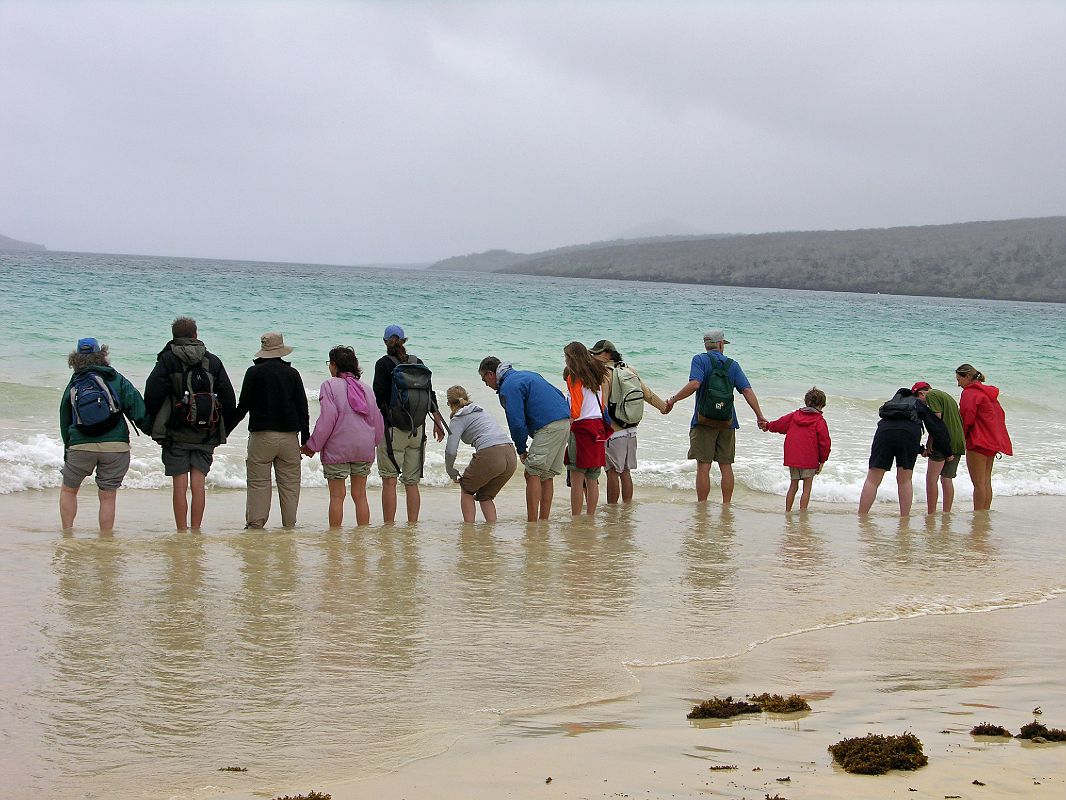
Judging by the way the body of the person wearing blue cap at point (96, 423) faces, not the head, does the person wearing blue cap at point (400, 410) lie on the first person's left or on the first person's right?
on the first person's right

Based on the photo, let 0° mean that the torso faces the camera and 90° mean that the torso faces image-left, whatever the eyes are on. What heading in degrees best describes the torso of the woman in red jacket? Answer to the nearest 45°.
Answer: approximately 135°

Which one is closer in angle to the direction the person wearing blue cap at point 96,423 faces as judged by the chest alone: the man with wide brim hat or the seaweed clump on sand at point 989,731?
the man with wide brim hat

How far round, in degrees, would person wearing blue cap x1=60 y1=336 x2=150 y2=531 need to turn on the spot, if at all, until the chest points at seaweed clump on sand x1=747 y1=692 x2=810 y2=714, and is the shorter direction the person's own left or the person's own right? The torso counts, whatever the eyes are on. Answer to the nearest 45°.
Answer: approximately 135° to the person's own right

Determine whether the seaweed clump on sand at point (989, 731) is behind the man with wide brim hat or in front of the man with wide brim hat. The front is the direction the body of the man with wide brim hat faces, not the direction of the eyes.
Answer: behind

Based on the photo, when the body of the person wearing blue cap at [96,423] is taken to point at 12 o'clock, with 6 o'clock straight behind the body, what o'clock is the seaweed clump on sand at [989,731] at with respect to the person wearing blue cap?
The seaweed clump on sand is roughly at 5 o'clock from the person wearing blue cap.

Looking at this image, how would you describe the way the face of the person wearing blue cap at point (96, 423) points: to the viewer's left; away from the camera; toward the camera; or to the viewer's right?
away from the camera

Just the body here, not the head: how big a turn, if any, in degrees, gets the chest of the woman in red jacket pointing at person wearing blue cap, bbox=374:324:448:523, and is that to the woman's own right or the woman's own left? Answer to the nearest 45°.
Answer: approximately 90° to the woman's own left

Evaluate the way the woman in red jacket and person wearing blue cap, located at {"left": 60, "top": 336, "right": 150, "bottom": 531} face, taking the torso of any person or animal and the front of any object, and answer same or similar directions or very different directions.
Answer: same or similar directions

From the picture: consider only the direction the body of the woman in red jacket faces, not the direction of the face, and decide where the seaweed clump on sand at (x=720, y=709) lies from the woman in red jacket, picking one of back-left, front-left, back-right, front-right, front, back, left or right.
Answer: back-left

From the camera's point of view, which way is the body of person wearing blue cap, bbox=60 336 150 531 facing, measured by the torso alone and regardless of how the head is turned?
away from the camera

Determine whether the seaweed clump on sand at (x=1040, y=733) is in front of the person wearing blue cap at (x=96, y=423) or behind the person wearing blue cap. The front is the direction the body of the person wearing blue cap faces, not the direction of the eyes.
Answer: behind

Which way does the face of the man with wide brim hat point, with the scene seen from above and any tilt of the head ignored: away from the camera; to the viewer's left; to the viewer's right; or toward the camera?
away from the camera

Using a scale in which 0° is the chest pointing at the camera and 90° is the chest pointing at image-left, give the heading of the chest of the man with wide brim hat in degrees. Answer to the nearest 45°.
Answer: approximately 180°

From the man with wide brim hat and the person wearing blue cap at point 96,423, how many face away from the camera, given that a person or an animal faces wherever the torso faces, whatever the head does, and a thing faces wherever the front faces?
2

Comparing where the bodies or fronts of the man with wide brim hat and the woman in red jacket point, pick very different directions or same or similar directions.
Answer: same or similar directions

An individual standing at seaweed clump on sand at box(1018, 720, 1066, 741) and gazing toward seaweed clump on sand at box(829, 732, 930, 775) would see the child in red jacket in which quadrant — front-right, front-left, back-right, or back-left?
back-right
